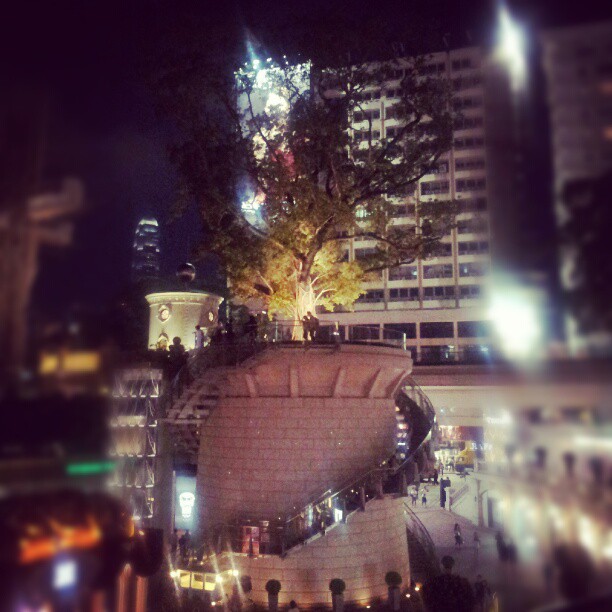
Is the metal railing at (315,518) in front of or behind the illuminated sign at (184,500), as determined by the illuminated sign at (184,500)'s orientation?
in front

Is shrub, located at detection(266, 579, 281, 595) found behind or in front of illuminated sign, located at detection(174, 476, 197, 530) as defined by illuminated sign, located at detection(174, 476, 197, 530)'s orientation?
in front

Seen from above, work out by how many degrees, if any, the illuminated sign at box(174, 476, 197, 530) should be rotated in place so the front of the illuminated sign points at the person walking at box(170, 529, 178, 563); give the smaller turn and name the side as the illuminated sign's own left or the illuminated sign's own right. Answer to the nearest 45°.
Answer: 0° — it already faces them

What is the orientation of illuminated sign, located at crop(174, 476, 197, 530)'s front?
toward the camera

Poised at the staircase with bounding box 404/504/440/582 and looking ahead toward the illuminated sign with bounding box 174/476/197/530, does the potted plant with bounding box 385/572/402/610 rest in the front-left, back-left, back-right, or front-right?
front-left

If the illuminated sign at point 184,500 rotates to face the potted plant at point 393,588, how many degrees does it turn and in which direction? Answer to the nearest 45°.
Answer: approximately 45° to its left

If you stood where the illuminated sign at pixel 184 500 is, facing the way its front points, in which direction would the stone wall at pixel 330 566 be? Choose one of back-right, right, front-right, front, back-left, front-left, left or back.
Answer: front-left

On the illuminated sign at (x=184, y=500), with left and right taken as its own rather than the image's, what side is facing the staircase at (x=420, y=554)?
left
